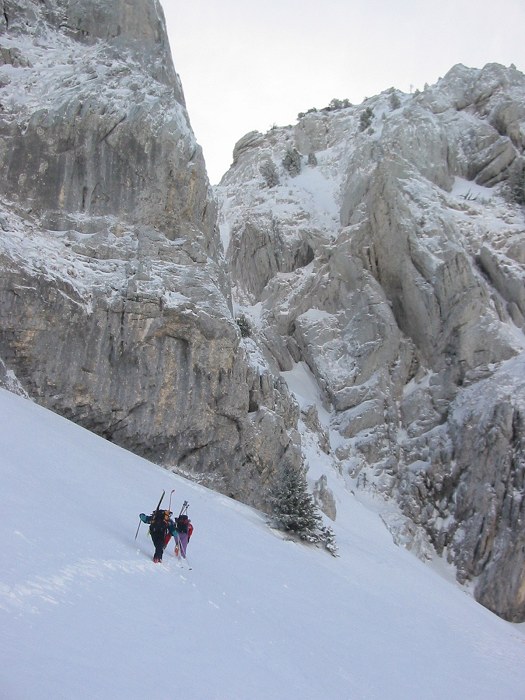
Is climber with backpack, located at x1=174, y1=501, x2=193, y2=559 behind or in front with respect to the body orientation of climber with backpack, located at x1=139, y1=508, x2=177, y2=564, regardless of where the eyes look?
in front

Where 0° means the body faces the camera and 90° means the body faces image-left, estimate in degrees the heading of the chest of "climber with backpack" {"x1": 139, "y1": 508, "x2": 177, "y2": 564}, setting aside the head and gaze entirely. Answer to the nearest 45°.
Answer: approximately 180°

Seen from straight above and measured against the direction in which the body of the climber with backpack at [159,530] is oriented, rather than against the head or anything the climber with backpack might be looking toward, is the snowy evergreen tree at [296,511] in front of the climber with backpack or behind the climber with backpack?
in front
